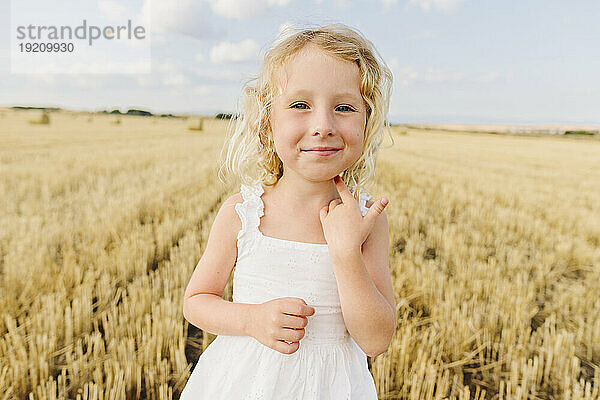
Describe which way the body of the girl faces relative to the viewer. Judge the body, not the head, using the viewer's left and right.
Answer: facing the viewer

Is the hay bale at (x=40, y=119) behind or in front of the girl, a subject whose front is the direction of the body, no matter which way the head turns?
behind
